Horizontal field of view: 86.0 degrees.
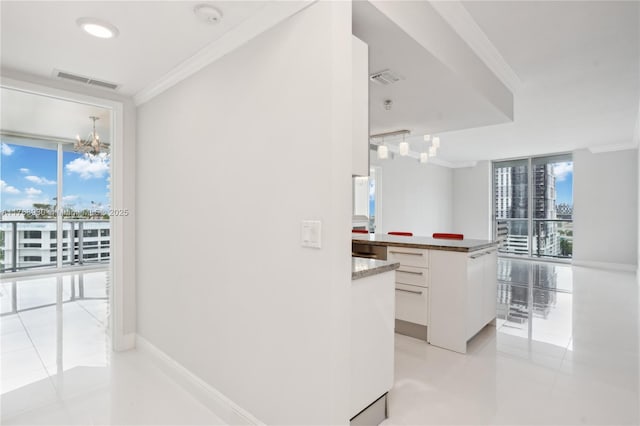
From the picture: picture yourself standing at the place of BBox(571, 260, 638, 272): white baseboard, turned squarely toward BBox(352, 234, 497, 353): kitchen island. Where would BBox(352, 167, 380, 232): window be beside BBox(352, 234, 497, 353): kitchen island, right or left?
right

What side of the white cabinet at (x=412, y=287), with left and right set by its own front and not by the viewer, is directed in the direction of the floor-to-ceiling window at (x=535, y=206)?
back

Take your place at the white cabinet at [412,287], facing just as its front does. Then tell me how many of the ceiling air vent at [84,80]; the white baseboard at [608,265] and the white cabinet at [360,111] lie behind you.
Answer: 1

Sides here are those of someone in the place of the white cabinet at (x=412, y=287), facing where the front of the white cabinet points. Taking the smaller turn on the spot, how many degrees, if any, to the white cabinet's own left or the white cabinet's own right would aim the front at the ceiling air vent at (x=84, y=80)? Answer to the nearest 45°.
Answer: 0° — it already faces it

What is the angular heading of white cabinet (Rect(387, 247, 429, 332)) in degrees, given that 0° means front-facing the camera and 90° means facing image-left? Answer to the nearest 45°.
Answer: approximately 45°

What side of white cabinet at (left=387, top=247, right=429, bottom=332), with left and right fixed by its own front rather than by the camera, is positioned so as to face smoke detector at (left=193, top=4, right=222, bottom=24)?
front

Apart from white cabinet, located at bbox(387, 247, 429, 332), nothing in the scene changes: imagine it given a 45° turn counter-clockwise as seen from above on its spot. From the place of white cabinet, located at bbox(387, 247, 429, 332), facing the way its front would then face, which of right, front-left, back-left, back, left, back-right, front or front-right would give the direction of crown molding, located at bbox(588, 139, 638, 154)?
back-left

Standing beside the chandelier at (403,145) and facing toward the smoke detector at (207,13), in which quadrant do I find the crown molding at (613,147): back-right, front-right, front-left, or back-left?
back-left

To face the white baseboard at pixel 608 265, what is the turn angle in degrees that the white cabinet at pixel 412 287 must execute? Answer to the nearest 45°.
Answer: approximately 180°
